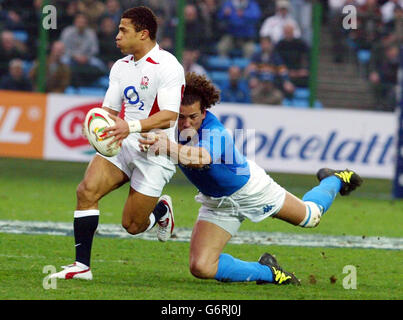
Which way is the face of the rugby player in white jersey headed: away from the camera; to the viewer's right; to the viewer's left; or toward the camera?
to the viewer's left
